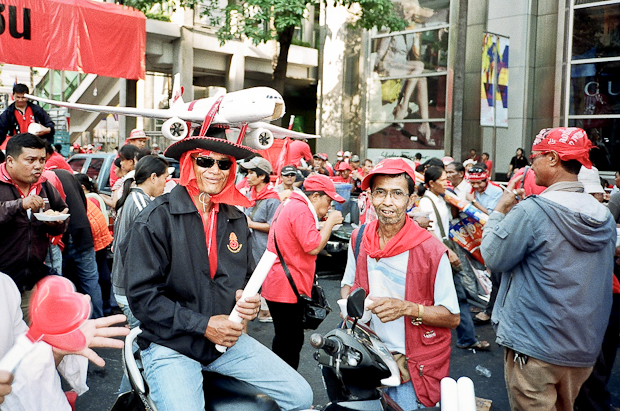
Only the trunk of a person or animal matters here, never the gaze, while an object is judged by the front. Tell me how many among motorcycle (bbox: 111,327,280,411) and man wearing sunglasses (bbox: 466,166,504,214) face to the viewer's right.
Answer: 1

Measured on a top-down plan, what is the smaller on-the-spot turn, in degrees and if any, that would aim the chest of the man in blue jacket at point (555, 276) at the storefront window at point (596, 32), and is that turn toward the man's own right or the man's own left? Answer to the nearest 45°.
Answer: approximately 45° to the man's own right

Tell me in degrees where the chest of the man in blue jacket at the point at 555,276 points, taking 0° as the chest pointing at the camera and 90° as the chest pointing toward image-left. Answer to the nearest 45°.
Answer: approximately 135°

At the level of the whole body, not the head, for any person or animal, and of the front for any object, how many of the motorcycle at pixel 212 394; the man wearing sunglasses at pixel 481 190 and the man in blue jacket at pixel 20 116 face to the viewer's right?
1

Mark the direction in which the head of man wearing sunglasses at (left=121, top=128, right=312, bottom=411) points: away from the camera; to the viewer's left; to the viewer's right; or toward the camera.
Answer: toward the camera

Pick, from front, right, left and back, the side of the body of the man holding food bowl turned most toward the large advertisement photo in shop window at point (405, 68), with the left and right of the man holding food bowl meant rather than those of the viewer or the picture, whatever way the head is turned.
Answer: left

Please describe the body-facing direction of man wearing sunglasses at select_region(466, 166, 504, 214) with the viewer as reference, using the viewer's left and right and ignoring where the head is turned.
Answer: facing the viewer and to the left of the viewer

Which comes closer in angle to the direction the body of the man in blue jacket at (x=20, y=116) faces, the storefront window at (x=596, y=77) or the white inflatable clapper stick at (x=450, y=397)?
the white inflatable clapper stick

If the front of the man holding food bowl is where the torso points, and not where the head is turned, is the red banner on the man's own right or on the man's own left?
on the man's own left

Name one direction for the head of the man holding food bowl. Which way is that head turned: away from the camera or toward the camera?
toward the camera

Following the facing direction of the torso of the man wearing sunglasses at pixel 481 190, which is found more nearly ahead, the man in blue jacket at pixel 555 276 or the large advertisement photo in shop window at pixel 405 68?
the man in blue jacket

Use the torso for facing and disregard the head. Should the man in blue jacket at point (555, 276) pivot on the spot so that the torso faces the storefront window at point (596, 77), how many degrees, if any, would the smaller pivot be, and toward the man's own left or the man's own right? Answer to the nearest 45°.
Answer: approximately 45° to the man's own right

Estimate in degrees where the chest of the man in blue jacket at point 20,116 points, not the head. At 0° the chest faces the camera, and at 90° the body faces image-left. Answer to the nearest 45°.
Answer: approximately 0°

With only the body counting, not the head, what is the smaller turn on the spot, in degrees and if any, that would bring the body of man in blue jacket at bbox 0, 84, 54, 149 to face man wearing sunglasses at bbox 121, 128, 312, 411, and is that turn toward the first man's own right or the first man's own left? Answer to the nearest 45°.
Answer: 0° — they already face them

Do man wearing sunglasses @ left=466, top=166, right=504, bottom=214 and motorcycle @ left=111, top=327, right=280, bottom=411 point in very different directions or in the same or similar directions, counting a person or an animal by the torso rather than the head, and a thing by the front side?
very different directions

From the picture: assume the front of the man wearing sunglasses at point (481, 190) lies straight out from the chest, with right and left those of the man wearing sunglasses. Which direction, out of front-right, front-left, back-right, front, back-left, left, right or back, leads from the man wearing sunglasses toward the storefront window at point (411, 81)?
back-right
